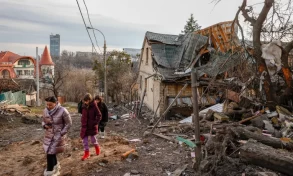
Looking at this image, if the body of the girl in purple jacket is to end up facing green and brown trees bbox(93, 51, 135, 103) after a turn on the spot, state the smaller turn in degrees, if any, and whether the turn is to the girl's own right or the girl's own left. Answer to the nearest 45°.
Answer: approximately 135° to the girl's own right

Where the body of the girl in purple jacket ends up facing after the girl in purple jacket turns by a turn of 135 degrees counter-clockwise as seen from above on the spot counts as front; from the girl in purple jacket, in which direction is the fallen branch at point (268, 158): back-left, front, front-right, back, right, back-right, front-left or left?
front-right

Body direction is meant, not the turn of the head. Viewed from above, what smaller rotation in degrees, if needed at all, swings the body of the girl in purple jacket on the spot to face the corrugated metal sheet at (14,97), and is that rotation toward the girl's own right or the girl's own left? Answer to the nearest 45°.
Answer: approximately 135° to the girl's own right

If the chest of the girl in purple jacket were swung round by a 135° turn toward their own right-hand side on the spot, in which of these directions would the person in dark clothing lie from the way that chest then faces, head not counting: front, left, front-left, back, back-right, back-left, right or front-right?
front

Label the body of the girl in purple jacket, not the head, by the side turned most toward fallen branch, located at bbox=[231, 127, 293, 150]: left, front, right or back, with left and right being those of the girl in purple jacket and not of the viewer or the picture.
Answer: left

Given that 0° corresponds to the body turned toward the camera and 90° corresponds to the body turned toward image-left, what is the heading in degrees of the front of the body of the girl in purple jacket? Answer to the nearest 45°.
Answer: approximately 45°

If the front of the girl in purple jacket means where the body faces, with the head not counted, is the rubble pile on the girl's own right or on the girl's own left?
on the girl's own left

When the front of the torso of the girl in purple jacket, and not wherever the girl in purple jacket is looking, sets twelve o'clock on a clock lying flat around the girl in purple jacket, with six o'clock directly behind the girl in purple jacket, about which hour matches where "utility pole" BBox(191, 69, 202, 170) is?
The utility pole is roughly at 9 o'clock from the girl in purple jacket.
